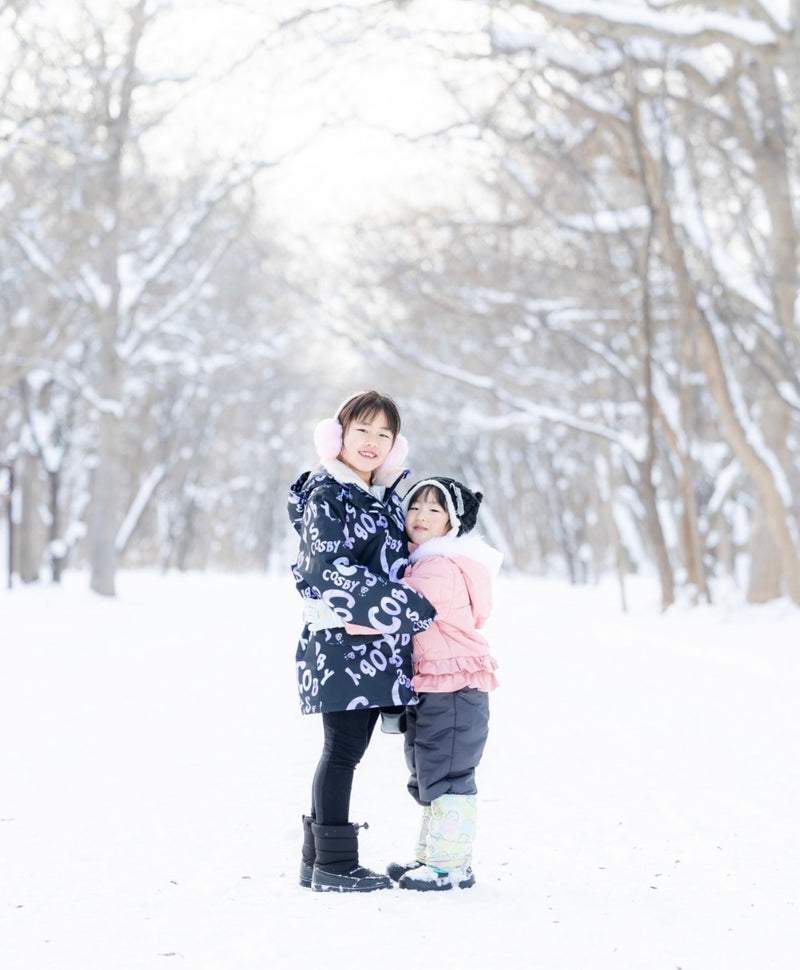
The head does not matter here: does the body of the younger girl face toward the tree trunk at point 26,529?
no

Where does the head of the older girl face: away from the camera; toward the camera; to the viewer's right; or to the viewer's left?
toward the camera

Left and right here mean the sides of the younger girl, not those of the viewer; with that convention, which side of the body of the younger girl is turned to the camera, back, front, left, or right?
left
